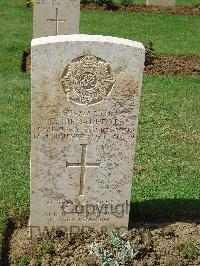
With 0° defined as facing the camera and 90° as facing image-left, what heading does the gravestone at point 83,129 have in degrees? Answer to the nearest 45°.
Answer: approximately 0°

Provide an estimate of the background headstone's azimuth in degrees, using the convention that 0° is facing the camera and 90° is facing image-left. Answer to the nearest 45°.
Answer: approximately 0°

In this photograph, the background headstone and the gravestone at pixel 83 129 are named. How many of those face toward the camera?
2

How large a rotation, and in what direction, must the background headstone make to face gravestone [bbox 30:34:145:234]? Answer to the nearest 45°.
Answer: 0° — it already faces it

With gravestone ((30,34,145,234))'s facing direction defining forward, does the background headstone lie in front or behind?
behind
